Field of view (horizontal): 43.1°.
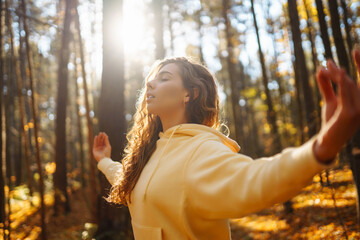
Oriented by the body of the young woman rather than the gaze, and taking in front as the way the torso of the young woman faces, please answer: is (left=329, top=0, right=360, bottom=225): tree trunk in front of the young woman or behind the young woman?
behind

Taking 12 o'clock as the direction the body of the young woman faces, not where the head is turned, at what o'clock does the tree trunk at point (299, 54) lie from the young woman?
The tree trunk is roughly at 5 o'clock from the young woman.

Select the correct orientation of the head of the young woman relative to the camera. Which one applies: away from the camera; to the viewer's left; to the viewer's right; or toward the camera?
to the viewer's left

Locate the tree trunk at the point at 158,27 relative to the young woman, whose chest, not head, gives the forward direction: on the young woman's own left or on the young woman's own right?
on the young woman's own right

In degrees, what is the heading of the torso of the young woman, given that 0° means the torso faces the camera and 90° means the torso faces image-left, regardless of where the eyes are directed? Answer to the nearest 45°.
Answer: approximately 45°

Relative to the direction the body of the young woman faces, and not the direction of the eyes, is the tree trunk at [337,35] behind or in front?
behind
